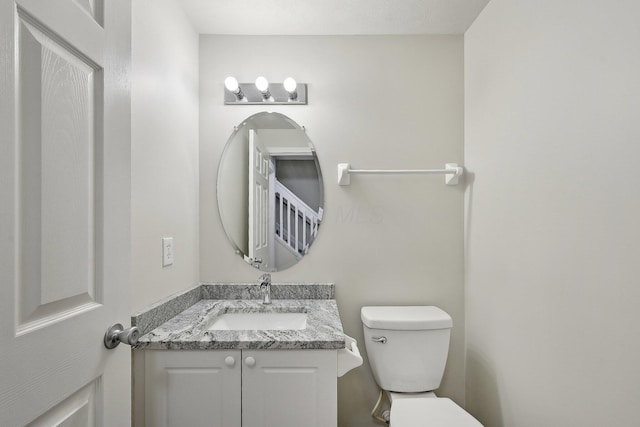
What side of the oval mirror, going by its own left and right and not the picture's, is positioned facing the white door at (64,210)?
front

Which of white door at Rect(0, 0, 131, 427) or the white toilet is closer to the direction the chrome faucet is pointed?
the white door

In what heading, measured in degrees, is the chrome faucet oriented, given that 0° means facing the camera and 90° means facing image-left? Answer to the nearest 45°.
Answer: approximately 0°

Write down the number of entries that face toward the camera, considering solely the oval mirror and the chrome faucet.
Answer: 2

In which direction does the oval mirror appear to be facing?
toward the camera

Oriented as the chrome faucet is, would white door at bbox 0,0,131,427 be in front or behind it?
in front

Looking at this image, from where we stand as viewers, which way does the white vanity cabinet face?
facing the viewer

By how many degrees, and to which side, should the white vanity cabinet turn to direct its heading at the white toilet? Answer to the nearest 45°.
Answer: approximately 90° to its left

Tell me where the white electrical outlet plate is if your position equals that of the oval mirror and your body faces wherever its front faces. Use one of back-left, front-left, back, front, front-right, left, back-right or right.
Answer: front-right
